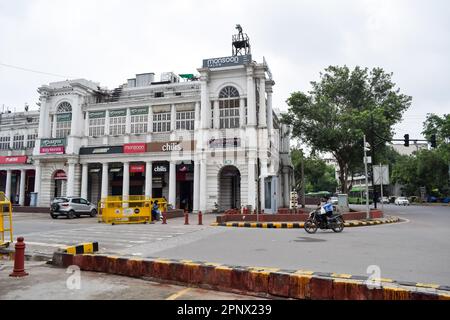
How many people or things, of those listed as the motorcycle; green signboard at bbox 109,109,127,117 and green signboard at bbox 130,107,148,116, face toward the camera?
2

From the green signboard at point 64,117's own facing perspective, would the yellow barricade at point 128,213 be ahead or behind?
ahead

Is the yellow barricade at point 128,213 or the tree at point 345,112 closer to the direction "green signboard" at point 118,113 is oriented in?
the yellow barricade

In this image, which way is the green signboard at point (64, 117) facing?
toward the camera

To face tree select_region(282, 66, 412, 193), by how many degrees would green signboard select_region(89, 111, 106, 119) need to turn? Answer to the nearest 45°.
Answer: approximately 45° to its left

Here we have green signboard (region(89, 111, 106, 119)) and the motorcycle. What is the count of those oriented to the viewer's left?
1

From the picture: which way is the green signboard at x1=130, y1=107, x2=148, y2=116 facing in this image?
toward the camera

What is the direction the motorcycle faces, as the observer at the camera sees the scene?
facing to the left of the viewer

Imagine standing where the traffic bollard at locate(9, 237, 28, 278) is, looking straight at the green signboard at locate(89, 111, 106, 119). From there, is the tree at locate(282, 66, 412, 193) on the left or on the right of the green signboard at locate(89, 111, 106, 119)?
right

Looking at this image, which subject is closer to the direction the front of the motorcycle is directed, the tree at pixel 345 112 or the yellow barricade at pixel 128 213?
the yellow barricade

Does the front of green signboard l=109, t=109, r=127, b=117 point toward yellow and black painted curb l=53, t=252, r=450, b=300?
yes
